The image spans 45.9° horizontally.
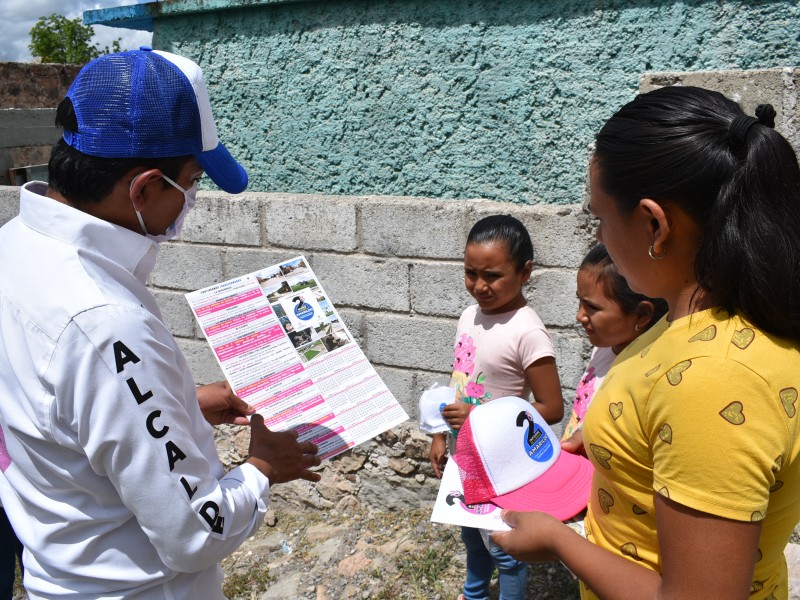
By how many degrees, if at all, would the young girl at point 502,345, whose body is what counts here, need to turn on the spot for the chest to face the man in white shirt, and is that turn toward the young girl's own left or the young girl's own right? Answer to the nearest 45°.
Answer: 0° — they already face them

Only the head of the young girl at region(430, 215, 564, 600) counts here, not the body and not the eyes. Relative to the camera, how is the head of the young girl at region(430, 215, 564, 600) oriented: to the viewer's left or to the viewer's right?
to the viewer's left

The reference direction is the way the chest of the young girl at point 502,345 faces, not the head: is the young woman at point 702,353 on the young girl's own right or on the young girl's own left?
on the young girl's own left

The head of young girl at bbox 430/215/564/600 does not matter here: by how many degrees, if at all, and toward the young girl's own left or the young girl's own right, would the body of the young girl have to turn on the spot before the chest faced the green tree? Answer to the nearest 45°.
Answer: approximately 90° to the young girl's own right

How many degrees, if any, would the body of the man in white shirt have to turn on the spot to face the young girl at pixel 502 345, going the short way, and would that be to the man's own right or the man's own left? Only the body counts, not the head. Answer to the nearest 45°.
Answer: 0° — they already face them

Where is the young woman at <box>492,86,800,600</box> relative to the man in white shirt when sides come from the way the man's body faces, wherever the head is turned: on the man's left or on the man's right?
on the man's right

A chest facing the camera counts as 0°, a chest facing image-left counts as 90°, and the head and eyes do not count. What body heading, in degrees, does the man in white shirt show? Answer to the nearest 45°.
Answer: approximately 225°

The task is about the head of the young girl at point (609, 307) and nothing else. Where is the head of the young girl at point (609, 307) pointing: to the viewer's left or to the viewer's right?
to the viewer's left
